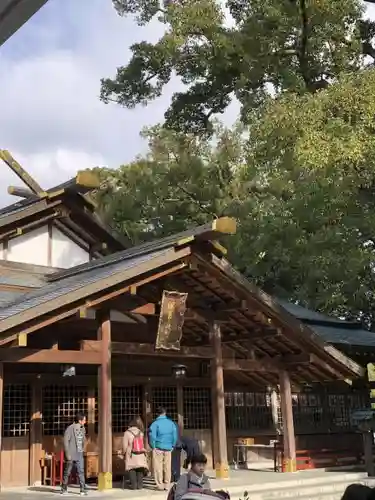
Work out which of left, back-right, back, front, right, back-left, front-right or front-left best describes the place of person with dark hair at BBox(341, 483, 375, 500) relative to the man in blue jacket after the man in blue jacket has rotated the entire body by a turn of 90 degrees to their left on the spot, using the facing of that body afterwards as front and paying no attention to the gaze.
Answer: left

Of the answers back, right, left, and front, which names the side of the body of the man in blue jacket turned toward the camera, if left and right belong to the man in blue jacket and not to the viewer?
back

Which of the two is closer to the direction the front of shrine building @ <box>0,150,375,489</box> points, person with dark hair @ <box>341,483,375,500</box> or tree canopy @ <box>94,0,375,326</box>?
the person with dark hair

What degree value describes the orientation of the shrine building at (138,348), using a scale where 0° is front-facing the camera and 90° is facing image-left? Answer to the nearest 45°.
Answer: approximately 315°

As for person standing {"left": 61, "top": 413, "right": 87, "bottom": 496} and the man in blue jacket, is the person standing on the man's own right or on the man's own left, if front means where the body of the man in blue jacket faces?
on the man's own left
